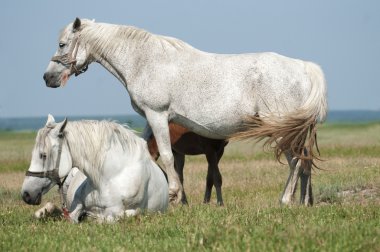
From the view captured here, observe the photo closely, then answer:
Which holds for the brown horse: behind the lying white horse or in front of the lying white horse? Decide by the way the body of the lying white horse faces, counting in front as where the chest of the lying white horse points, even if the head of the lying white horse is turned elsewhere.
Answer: behind

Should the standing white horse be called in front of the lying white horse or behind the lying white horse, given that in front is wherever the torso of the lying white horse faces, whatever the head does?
behind

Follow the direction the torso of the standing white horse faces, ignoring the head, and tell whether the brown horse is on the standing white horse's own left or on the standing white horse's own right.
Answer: on the standing white horse's own right

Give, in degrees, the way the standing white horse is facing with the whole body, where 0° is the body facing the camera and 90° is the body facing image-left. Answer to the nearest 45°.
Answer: approximately 90°

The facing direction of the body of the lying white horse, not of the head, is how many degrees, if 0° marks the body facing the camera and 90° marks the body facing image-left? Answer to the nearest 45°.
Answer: approximately 45°
